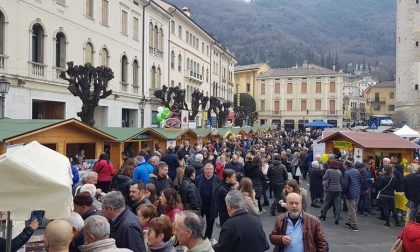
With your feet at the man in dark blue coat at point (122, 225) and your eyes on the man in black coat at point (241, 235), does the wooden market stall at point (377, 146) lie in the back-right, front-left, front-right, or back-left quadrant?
front-left

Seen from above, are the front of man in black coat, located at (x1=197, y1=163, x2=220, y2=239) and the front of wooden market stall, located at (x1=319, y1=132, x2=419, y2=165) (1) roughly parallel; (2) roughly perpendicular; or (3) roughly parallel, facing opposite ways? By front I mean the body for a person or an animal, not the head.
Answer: roughly perpendicular

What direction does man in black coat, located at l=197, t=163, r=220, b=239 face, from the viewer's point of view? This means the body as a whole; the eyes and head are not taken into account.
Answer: toward the camera

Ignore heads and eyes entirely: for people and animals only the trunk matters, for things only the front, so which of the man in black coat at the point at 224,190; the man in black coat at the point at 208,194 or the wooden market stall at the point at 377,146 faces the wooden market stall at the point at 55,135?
the wooden market stall at the point at 377,146

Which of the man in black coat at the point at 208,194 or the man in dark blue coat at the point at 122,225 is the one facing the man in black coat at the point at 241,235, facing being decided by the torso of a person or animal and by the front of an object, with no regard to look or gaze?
the man in black coat at the point at 208,194

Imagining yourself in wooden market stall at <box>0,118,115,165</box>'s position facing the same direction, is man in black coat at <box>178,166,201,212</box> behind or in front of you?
in front

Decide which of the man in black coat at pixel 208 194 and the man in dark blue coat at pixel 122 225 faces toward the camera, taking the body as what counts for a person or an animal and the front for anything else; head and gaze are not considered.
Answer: the man in black coat at pixel 208 194
